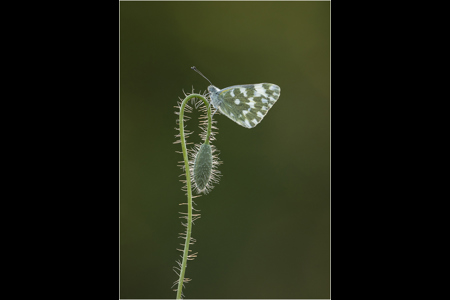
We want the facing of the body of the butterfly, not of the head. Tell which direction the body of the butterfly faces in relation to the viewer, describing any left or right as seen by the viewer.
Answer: facing to the left of the viewer
